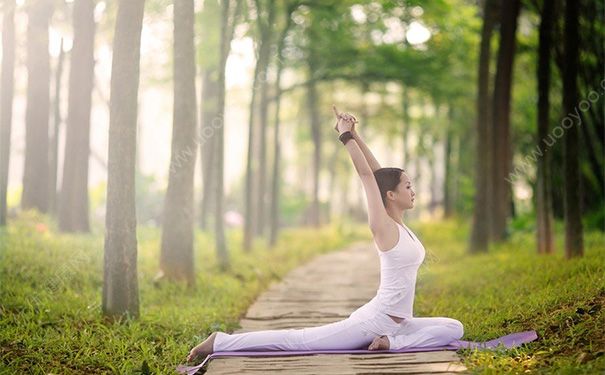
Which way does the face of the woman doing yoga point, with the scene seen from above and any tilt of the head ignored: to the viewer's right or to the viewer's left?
to the viewer's right

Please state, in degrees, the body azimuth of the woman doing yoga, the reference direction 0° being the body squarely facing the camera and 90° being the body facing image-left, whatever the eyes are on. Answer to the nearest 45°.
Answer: approximately 270°
